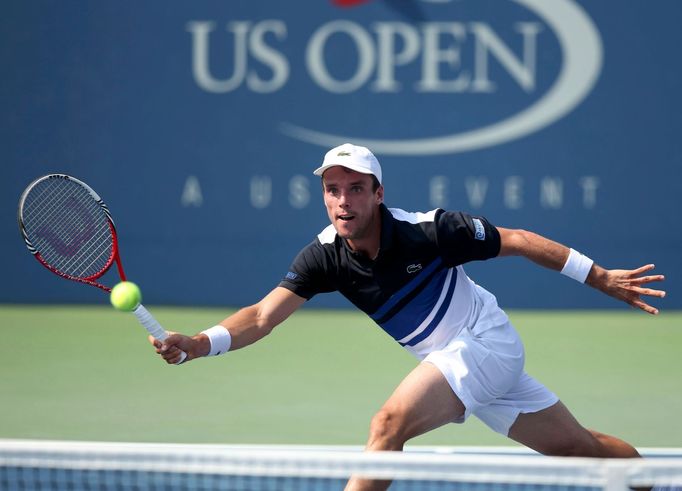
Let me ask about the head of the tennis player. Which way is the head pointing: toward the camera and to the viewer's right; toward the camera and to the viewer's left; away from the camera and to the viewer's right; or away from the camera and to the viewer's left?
toward the camera and to the viewer's left

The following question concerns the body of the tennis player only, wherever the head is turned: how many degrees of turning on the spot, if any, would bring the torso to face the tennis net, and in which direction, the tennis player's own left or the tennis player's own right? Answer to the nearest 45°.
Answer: approximately 45° to the tennis player's own left

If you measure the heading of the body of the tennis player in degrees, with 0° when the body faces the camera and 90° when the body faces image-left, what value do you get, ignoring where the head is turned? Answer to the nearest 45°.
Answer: approximately 45°

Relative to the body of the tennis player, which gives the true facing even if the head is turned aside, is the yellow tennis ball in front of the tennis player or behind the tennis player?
in front
